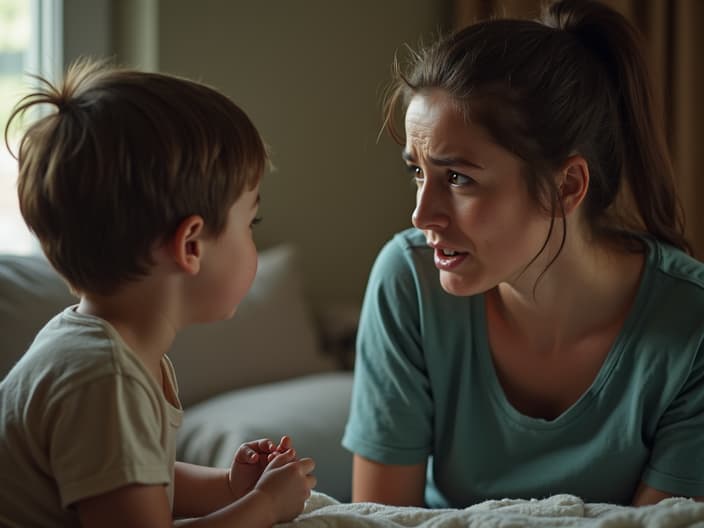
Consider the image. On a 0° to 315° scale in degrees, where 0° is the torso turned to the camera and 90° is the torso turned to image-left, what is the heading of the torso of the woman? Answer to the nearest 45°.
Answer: approximately 45°

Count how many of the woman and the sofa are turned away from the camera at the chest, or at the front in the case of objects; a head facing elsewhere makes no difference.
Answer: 0

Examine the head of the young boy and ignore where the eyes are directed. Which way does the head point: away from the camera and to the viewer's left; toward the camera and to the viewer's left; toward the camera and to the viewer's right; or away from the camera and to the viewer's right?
away from the camera and to the viewer's right

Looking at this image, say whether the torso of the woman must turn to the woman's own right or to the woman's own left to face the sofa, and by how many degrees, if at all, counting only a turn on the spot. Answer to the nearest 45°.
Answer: approximately 90° to the woman's own right

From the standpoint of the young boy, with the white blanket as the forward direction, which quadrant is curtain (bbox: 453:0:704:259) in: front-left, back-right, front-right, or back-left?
front-left

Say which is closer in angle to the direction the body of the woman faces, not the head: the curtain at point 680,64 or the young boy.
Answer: the young boy

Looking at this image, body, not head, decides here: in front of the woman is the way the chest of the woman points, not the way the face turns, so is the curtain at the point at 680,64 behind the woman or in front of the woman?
behind

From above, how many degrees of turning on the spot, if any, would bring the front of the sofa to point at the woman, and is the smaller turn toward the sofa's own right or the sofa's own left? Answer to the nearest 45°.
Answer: approximately 45° to the sofa's own left

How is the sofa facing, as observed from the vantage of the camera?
facing the viewer

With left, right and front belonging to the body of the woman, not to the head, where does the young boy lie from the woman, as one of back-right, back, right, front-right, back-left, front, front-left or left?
front

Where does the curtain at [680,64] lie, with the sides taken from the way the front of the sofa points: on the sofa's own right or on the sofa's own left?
on the sofa's own left
